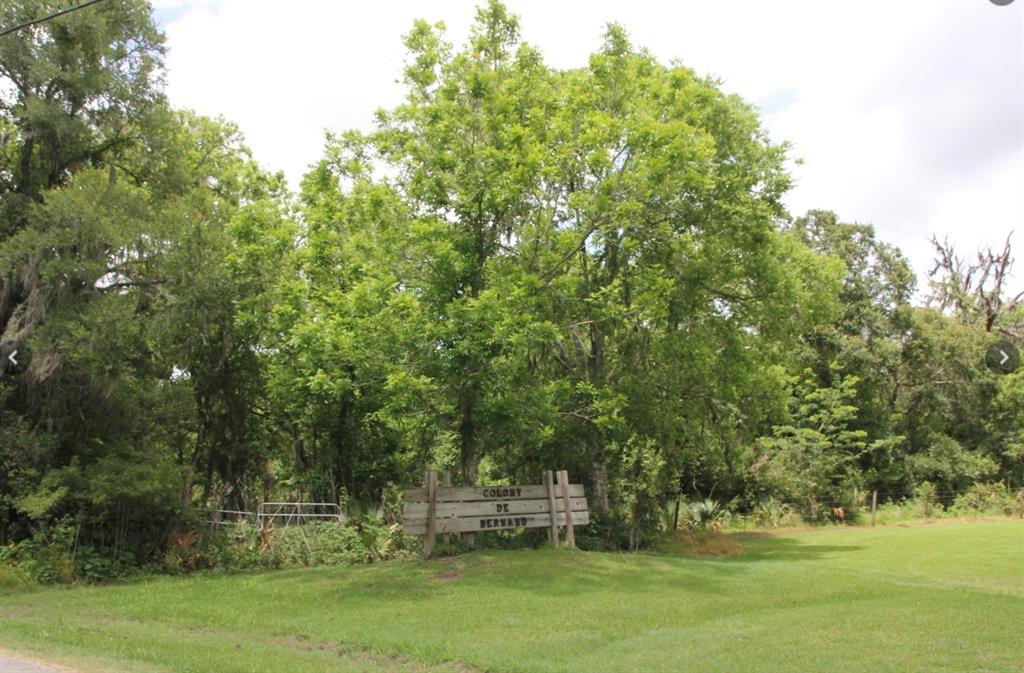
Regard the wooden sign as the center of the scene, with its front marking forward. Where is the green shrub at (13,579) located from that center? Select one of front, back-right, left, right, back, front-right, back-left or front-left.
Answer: right

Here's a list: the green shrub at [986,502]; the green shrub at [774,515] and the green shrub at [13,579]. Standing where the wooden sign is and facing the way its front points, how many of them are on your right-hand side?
1

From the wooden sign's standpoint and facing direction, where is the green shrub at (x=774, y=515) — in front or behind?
behind

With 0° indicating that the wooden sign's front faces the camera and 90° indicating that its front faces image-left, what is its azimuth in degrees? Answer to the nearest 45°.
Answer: approximately 0°

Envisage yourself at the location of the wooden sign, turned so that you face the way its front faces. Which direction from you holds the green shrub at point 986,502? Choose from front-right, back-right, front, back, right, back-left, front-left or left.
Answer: back-left
